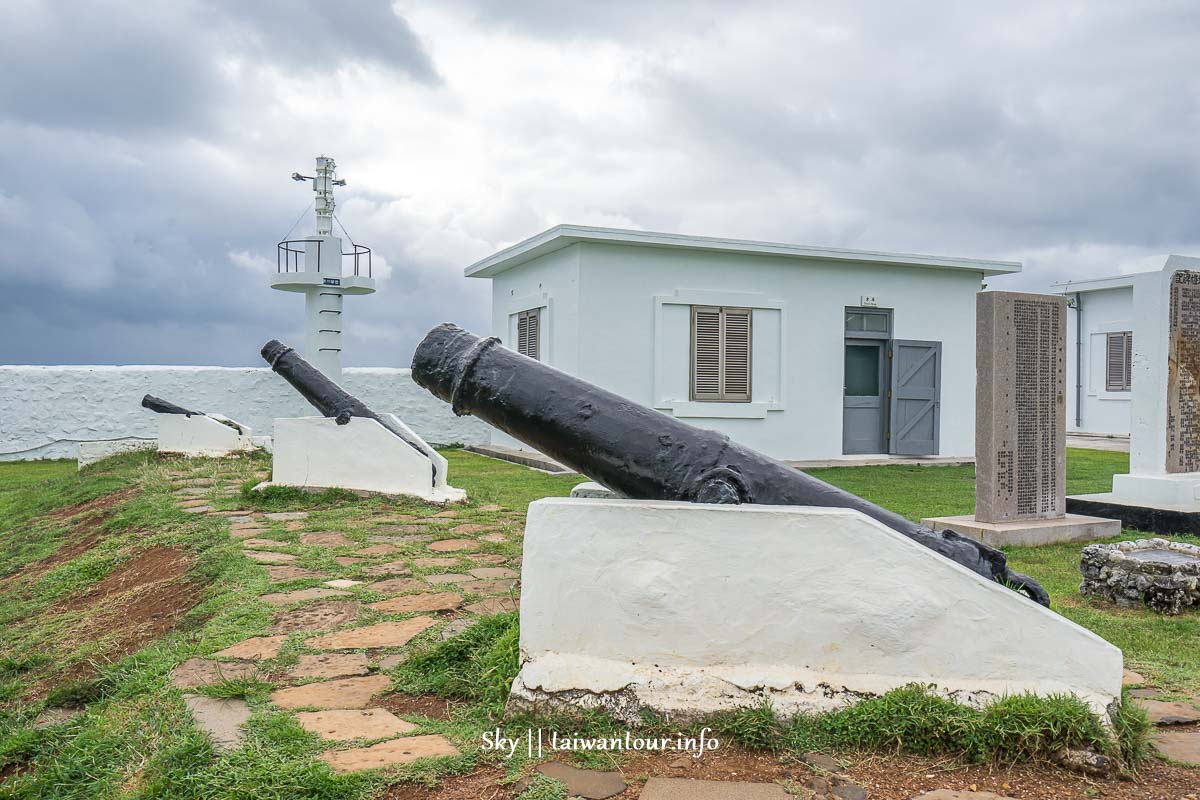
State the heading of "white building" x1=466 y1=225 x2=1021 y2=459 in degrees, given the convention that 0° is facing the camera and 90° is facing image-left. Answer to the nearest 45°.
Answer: approximately 315°

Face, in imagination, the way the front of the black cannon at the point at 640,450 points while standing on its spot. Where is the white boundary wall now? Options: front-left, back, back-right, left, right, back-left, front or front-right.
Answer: front-right

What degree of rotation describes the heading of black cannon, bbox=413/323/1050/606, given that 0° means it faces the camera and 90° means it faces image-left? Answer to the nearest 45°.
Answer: approximately 90°

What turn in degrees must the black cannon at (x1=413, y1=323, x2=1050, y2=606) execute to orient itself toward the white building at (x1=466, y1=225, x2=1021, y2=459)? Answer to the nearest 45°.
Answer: approximately 90° to its right

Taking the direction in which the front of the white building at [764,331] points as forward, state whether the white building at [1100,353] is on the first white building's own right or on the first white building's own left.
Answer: on the first white building's own left

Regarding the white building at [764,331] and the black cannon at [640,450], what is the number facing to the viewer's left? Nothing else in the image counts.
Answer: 1

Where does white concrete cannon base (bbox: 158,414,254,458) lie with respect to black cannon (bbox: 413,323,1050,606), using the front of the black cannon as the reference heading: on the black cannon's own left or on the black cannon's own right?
on the black cannon's own right

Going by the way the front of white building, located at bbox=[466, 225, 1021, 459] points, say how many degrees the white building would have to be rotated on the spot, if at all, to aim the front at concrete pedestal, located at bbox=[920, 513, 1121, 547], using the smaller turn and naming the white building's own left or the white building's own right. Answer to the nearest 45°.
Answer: approximately 45° to the white building's own right

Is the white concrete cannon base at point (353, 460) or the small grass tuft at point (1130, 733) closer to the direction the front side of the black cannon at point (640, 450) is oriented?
the white concrete cannon base

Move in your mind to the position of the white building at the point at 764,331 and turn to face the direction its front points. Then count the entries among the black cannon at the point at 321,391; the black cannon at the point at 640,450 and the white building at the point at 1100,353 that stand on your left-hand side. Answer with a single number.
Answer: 1

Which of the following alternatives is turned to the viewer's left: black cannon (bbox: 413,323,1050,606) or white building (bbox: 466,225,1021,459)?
the black cannon

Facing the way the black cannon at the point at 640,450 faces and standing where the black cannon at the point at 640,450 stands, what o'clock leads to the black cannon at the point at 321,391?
the black cannon at the point at 321,391 is roughly at 2 o'clock from the black cannon at the point at 640,450.

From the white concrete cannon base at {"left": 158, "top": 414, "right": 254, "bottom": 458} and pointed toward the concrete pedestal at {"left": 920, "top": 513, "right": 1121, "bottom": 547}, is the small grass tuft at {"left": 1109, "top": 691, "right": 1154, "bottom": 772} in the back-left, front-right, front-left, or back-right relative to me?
front-right

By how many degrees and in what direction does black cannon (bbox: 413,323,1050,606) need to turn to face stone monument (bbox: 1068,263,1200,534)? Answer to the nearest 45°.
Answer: approximately 135° to its right

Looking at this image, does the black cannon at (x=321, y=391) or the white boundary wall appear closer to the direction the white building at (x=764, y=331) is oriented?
the black cannon

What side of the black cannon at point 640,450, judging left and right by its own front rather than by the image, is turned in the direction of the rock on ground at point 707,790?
left
